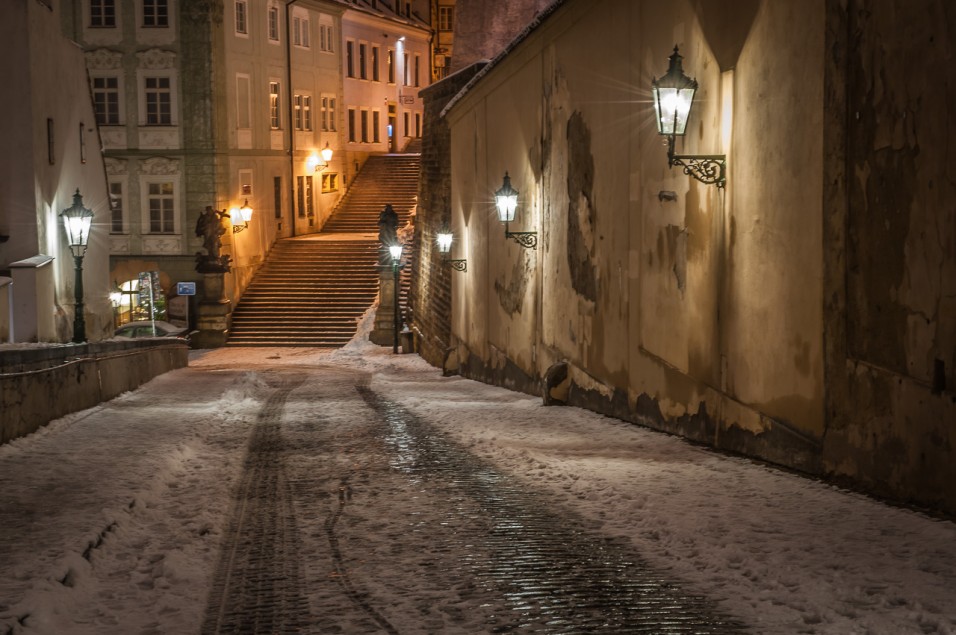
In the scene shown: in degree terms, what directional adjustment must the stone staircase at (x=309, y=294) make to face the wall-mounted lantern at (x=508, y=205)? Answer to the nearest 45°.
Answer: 0° — it already faces it

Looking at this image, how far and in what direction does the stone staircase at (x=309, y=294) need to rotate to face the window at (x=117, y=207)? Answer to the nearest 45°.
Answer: approximately 90° to its right

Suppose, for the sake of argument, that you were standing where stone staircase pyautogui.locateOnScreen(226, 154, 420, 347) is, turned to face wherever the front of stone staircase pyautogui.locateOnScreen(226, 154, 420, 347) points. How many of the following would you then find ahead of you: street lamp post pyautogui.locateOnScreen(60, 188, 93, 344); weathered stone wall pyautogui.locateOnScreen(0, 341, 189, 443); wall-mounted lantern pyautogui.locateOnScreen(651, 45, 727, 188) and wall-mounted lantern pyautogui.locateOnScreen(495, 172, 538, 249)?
4

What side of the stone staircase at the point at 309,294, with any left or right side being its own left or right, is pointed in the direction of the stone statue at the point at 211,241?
right

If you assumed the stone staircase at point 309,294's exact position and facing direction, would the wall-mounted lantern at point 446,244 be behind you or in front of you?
in front

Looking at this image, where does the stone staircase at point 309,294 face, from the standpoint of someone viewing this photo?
facing the viewer

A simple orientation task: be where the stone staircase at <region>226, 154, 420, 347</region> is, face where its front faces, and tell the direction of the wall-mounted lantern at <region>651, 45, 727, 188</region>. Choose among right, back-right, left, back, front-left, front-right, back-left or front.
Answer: front

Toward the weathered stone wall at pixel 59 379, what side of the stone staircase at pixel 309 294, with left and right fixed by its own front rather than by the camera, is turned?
front
